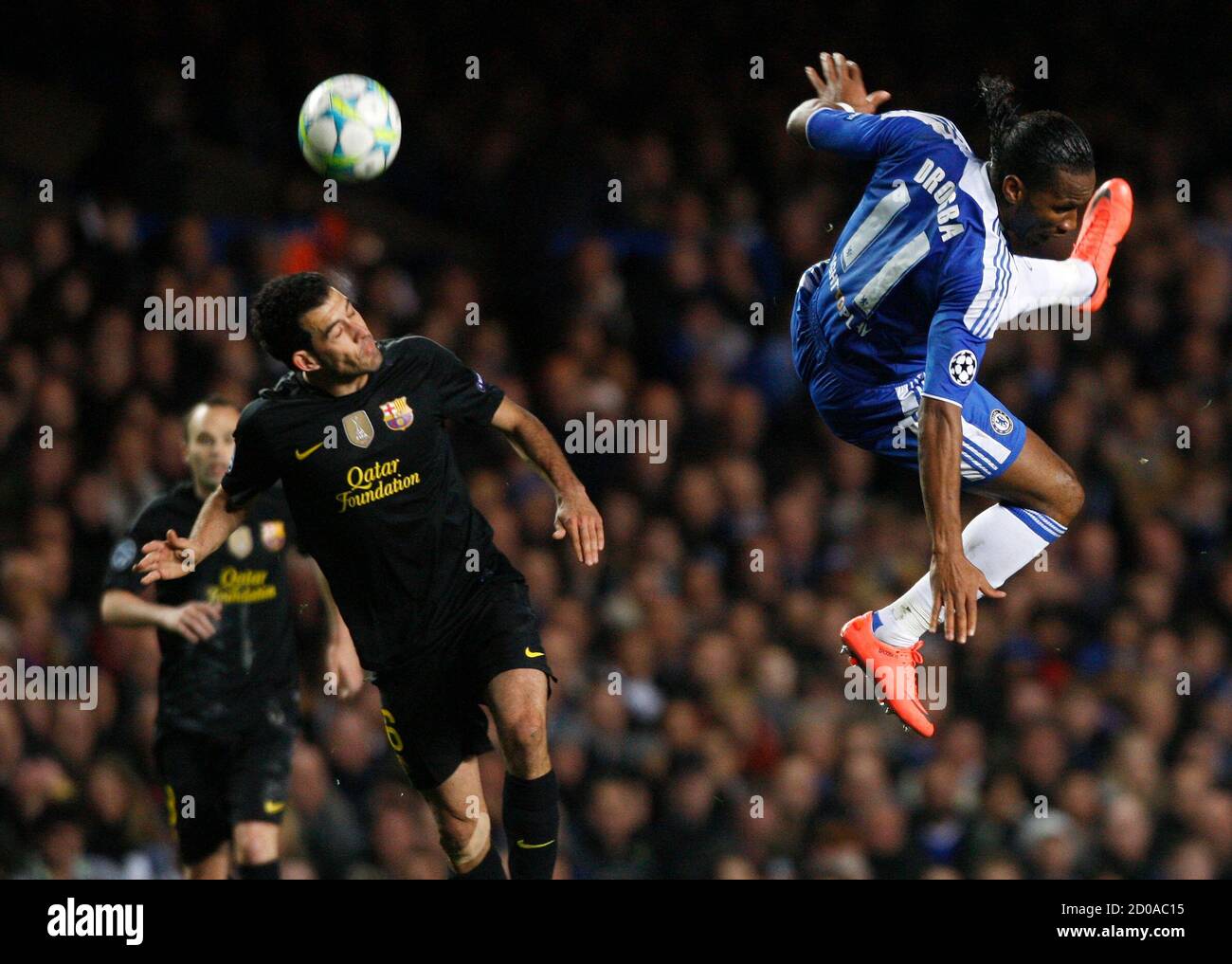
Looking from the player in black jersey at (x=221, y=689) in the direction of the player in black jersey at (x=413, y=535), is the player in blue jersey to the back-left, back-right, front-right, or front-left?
front-left

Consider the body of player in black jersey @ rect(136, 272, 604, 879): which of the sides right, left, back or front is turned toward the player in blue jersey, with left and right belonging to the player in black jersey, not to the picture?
left

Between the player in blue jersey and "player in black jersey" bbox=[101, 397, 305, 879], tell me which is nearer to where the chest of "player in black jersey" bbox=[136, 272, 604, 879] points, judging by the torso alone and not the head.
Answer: the player in blue jersey

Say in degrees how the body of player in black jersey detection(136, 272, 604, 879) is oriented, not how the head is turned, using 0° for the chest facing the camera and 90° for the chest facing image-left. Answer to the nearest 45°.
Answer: approximately 0°

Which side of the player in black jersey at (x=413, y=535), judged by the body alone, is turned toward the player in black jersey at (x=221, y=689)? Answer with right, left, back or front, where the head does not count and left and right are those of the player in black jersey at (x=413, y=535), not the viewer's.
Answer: back

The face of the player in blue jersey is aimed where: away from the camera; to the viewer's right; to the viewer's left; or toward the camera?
to the viewer's right

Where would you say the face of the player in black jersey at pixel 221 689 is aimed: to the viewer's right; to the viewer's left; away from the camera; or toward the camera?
toward the camera

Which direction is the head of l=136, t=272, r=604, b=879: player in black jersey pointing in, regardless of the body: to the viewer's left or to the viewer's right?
to the viewer's right

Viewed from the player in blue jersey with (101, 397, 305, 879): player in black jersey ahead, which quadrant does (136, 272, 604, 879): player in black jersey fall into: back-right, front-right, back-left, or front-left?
front-left
